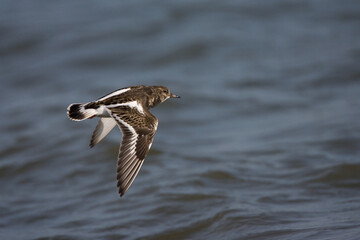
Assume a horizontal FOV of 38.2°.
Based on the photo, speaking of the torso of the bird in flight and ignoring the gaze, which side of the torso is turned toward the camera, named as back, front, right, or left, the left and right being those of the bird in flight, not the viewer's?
right
